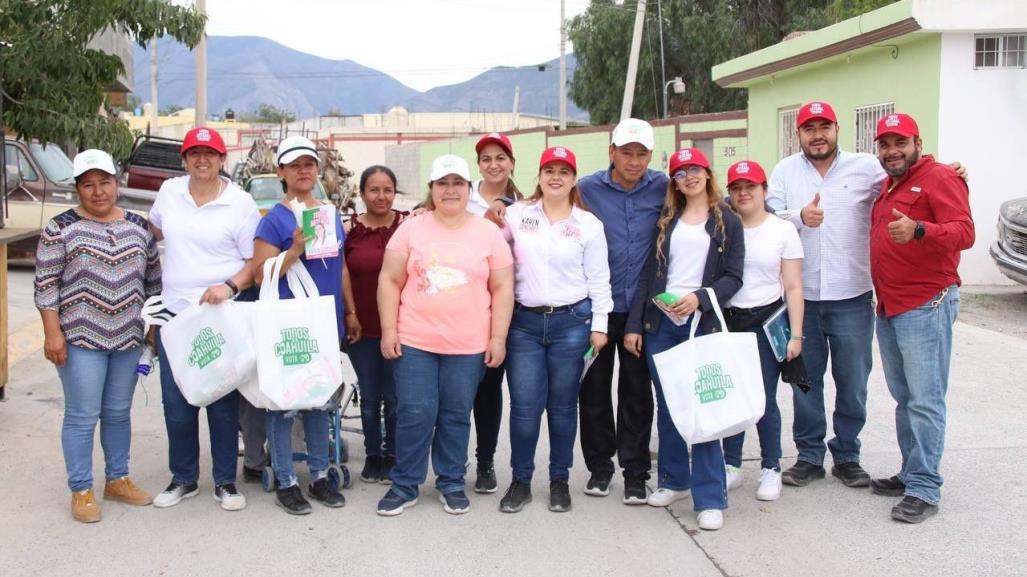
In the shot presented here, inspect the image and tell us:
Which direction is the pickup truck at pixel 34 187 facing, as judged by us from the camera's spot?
facing the viewer and to the right of the viewer

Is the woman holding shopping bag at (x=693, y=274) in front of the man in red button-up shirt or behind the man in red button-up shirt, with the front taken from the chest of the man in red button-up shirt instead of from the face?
in front

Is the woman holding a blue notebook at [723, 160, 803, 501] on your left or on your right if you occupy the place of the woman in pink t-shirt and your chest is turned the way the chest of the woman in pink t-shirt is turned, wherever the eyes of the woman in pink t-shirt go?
on your left

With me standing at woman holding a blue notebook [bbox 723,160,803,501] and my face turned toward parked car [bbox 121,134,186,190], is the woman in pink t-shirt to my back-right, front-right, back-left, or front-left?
front-left

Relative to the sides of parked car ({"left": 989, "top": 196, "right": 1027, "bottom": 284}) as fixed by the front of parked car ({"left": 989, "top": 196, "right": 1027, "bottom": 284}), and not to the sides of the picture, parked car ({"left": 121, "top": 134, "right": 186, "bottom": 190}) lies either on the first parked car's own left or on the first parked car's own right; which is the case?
on the first parked car's own right

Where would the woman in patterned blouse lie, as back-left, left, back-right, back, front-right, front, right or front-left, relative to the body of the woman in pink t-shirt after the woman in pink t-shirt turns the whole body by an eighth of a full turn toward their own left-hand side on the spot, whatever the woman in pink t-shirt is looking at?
back-right

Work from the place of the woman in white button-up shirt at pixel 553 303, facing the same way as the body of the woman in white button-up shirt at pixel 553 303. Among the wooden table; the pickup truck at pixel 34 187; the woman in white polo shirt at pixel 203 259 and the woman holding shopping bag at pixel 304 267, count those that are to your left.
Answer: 0

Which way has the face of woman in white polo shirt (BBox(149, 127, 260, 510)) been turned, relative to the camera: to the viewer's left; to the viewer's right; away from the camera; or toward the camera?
toward the camera

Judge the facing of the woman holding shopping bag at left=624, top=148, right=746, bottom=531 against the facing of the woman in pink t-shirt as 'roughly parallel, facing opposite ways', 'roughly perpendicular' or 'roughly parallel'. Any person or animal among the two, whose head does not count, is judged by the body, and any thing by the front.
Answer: roughly parallel

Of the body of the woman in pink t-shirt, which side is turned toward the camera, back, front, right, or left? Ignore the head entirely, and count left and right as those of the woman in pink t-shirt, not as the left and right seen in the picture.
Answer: front

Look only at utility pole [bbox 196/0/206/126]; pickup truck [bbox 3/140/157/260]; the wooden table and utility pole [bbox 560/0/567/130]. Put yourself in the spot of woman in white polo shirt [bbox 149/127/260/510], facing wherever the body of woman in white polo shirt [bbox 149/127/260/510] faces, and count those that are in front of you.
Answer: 0

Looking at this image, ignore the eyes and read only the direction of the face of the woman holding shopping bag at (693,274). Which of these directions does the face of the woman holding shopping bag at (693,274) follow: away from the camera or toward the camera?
toward the camera

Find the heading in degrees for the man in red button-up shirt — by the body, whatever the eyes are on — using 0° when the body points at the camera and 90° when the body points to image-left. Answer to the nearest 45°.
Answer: approximately 45°

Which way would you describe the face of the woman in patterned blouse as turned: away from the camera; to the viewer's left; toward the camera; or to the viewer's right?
toward the camera

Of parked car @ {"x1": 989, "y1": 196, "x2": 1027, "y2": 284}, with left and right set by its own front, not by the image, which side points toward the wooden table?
front

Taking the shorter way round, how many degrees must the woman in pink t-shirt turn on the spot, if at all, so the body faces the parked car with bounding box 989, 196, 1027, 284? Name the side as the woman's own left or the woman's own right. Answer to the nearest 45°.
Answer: approximately 135° to the woman's own left

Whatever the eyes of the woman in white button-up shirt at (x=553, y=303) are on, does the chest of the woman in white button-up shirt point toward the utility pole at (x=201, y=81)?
no

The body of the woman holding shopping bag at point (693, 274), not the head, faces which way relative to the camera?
toward the camera

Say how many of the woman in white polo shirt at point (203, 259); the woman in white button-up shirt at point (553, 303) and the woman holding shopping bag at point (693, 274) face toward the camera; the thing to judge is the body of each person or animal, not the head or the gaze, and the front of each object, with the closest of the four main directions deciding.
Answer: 3

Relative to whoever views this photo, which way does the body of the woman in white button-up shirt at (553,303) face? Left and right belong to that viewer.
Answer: facing the viewer

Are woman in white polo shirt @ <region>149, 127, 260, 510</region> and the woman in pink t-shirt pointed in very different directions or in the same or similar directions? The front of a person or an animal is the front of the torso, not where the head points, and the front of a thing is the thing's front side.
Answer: same or similar directions
